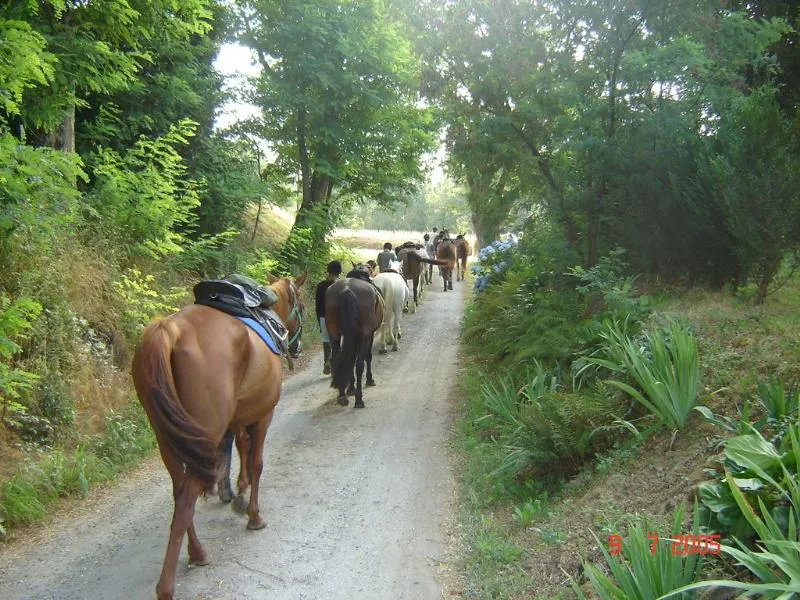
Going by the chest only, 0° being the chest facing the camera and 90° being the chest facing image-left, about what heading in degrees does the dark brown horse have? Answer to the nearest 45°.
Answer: approximately 180°

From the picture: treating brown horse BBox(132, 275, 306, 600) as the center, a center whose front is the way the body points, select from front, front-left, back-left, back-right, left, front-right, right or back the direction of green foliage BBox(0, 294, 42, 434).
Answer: left

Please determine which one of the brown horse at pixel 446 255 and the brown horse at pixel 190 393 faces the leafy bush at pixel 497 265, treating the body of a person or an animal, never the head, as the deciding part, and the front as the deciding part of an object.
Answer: the brown horse at pixel 190 393

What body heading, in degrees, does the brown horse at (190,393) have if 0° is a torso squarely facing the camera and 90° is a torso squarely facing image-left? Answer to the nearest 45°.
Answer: approximately 225°

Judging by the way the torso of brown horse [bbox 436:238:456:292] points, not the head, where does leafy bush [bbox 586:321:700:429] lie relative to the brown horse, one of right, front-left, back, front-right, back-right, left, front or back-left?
back

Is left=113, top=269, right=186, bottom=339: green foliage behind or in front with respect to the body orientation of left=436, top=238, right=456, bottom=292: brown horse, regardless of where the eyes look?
behind

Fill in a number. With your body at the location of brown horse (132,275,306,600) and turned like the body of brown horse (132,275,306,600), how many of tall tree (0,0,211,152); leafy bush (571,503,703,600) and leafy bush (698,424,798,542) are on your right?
2

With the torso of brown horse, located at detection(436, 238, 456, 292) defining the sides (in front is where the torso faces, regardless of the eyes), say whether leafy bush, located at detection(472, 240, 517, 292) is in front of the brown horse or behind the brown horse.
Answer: behind

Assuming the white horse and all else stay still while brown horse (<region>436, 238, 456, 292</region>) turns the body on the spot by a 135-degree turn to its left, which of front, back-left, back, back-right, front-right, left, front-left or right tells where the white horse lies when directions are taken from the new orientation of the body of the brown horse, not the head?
front-left

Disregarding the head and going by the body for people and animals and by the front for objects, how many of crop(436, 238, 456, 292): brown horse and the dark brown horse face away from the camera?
2

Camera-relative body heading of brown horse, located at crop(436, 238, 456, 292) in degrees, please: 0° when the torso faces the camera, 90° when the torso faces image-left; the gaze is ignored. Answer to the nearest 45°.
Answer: approximately 180°

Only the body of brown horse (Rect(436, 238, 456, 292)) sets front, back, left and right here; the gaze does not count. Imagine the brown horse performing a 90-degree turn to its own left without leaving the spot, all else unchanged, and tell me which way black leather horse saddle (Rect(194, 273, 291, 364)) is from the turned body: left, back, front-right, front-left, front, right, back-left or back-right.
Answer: left
